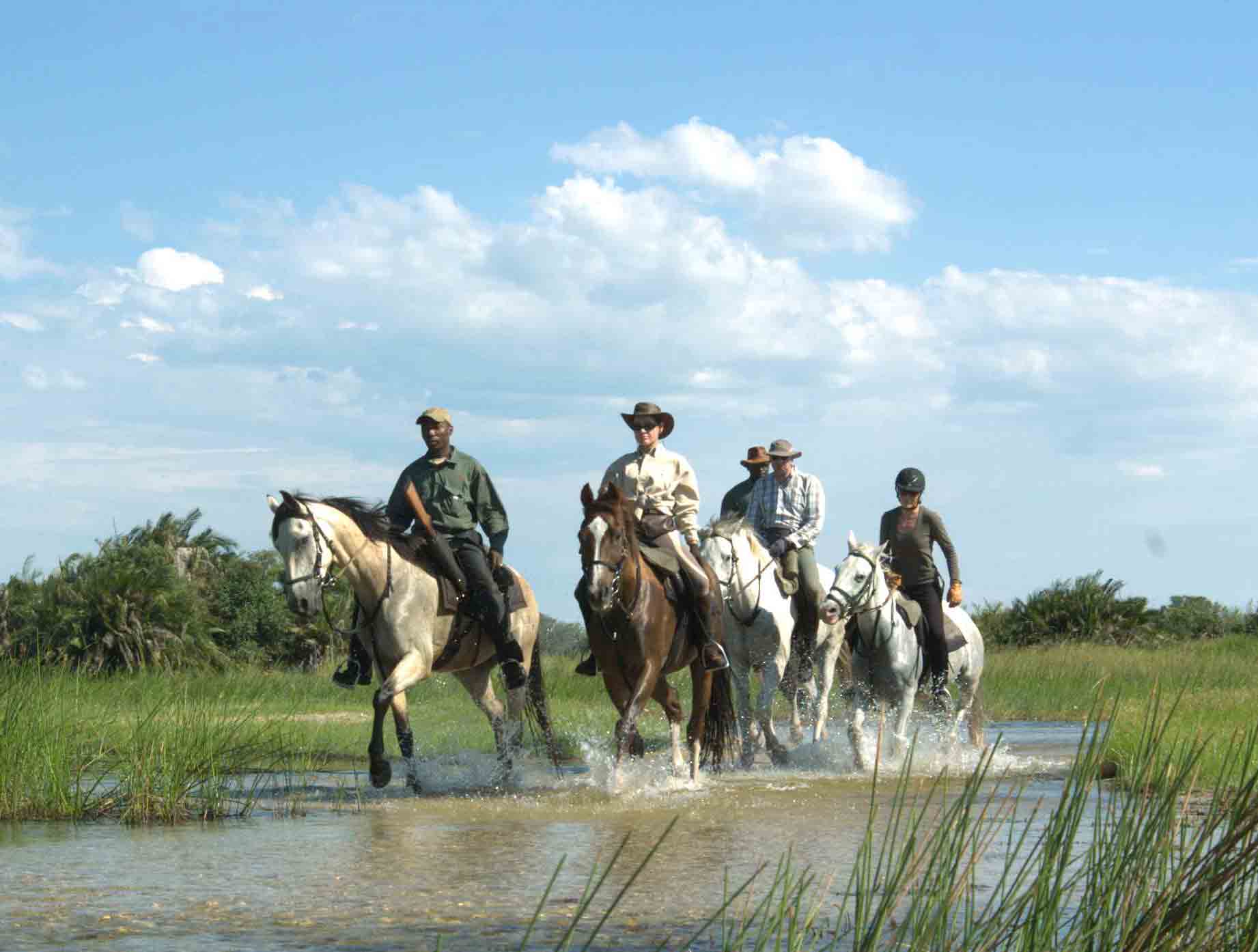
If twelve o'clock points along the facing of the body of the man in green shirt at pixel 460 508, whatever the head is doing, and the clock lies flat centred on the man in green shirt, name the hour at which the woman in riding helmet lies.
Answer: The woman in riding helmet is roughly at 7 o'clock from the man in green shirt.

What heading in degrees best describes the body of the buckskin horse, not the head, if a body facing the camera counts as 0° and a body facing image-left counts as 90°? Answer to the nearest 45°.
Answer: approximately 45°

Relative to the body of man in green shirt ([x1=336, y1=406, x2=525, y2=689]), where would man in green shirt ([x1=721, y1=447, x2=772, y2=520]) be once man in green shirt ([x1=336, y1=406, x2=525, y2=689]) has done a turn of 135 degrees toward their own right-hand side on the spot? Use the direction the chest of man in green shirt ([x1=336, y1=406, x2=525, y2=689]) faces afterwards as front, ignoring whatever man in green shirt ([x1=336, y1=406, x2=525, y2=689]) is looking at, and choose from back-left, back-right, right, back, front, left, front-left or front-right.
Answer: front-right

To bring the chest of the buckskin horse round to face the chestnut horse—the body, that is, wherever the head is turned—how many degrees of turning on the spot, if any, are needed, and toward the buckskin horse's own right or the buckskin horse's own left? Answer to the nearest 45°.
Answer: approximately 135° to the buckskin horse's own left

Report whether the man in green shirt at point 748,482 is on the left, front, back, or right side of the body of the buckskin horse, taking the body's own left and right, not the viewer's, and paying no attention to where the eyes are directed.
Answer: back
